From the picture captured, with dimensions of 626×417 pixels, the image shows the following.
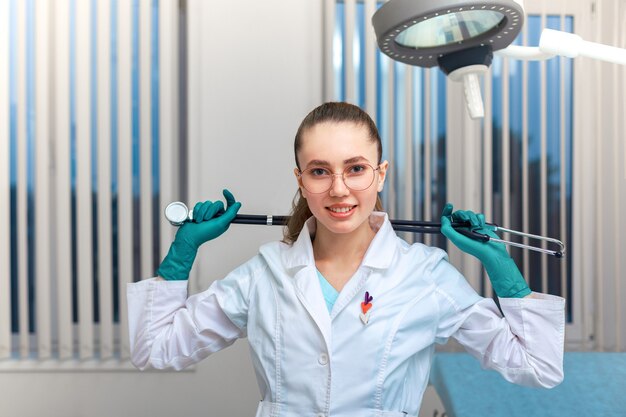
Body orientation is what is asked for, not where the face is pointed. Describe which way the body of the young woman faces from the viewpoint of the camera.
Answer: toward the camera

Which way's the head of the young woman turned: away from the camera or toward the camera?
toward the camera
